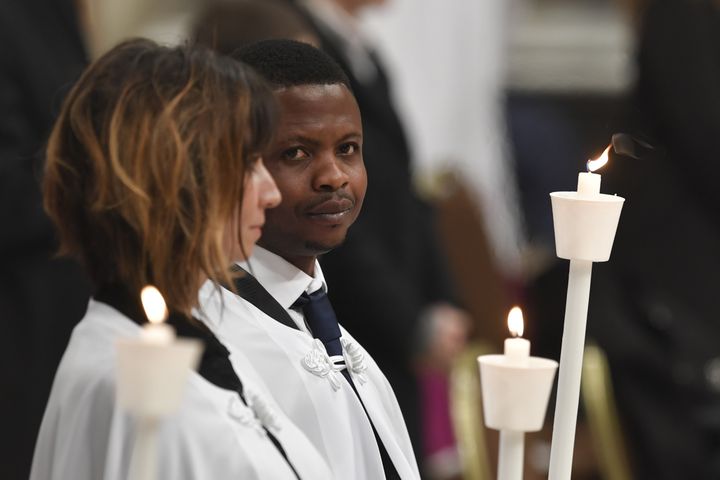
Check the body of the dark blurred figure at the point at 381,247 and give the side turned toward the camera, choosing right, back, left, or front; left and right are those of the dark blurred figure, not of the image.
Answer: right

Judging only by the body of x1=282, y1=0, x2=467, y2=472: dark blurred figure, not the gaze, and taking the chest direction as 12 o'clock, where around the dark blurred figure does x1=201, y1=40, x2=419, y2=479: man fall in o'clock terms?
The man is roughly at 3 o'clock from the dark blurred figure.

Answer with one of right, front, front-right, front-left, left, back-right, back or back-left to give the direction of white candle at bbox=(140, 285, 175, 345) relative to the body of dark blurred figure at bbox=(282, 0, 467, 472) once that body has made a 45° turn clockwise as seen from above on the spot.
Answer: front-right

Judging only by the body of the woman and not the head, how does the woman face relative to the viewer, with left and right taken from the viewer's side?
facing to the right of the viewer

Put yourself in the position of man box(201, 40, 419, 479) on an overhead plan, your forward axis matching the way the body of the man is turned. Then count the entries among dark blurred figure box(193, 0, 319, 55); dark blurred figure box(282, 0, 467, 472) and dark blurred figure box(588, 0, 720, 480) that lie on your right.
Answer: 0

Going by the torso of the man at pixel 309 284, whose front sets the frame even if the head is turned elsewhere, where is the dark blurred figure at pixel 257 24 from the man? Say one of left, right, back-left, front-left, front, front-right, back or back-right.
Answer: back-left

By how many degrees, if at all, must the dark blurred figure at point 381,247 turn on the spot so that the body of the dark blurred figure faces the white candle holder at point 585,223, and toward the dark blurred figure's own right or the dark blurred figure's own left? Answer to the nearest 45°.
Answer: approximately 90° to the dark blurred figure's own right

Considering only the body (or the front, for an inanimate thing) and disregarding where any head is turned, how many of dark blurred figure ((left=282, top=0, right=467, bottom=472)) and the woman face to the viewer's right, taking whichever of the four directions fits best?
2

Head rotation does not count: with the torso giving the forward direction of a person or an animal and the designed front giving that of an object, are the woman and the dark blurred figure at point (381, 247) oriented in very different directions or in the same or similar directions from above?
same or similar directions

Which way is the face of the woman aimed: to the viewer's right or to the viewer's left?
to the viewer's right
